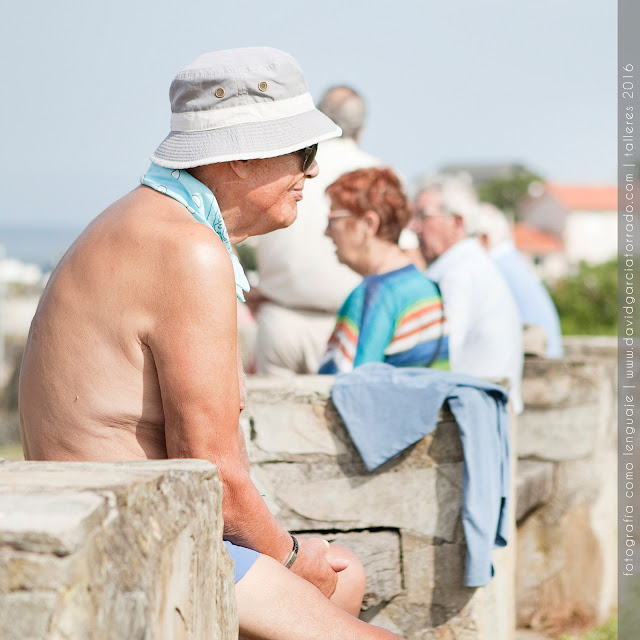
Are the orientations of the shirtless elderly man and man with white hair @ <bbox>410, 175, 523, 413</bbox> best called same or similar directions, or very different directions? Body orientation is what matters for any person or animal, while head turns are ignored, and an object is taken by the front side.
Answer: very different directions

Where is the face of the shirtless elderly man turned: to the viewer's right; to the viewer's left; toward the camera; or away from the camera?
to the viewer's right

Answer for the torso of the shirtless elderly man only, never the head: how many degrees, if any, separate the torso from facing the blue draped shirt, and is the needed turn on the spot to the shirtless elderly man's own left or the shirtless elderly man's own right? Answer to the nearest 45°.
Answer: approximately 45° to the shirtless elderly man's own left

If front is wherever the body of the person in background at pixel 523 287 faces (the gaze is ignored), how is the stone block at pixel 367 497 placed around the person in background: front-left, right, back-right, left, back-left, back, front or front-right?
back-left

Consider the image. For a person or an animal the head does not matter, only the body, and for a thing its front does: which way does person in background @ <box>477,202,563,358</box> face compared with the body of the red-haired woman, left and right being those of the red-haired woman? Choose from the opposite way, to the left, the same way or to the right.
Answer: the same way

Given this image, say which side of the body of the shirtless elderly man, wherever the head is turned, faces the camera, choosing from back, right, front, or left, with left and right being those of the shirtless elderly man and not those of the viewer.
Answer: right

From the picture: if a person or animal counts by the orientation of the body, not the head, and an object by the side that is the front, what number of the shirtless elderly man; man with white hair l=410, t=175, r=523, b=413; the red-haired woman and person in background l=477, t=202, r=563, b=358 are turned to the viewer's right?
1

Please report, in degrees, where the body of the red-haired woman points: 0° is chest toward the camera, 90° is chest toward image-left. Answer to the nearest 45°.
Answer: approximately 135°

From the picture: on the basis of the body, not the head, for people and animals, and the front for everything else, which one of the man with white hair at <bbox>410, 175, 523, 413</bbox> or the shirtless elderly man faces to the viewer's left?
the man with white hair

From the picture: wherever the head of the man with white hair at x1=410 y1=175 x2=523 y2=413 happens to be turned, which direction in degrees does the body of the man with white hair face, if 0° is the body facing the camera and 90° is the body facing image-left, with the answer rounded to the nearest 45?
approximately 90°

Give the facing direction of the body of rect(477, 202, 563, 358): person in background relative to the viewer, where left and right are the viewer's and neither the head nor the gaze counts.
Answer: facing away from the viewer and to the left of the viewer

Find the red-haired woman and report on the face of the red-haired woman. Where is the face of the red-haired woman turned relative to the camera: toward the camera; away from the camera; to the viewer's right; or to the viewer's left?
to the viewer's left

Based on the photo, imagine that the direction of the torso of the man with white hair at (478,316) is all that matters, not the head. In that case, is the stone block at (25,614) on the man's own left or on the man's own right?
on the man's own left

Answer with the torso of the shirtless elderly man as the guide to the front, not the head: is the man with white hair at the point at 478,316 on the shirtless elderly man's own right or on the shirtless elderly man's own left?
on the shirtless elderly man's own left

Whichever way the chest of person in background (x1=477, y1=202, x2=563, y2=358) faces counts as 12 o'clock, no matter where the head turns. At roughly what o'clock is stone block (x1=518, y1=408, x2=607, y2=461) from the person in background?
The stone block is roughly at 7 o'clock from the person in background.
